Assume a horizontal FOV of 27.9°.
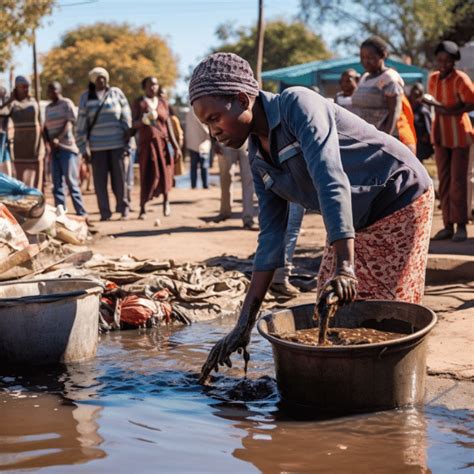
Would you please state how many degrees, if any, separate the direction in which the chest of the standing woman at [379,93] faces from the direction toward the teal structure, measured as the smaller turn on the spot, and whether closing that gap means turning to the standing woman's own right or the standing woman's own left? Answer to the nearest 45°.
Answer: approximately 135° to the standing woman's own right

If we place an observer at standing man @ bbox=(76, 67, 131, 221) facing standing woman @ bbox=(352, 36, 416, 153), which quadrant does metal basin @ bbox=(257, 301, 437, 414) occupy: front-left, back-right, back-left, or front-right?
front-right

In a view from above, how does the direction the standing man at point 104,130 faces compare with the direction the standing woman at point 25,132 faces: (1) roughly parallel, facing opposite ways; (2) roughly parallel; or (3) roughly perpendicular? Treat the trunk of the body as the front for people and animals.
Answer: roughly parallel

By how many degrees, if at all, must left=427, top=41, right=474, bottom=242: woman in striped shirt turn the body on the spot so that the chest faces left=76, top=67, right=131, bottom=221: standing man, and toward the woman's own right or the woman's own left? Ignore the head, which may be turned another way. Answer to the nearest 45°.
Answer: approximately 90° to the woman's own right

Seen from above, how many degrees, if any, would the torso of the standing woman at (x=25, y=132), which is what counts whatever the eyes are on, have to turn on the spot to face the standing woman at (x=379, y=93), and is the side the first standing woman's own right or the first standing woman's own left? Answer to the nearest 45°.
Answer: approximately 45° to the first standing woman's own left

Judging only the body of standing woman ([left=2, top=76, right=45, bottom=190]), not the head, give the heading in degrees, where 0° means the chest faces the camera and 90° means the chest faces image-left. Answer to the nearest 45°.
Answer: approximately 0°

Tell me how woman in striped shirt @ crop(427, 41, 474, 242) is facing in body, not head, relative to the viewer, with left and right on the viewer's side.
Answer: facing the viewer and to the left of the viewer

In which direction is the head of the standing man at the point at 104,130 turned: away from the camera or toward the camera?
toward the camera

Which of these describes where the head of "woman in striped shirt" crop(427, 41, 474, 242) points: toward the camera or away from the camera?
toward the camera

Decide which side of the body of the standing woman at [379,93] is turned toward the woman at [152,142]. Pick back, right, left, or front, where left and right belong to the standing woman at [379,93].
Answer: right

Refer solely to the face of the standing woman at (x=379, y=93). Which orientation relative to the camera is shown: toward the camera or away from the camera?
toward the camera

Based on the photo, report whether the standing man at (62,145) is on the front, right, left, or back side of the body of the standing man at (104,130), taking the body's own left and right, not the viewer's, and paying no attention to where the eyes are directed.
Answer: right

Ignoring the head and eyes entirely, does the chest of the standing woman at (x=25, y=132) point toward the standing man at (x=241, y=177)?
no

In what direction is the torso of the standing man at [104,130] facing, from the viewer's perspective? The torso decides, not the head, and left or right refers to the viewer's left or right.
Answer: facing the viewer

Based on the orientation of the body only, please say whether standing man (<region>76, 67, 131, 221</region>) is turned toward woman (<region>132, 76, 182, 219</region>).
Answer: no

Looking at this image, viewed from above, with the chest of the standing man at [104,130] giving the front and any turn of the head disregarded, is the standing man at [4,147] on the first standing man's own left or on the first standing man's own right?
on the first standing man's own right
